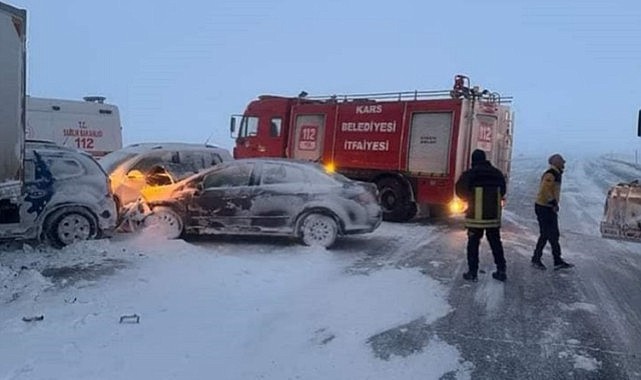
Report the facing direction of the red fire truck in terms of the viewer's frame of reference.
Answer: facing away from the viewer and to the left of the viewer

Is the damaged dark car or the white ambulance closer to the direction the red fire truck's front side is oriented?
the white ambulance

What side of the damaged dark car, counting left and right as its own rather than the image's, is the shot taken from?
left

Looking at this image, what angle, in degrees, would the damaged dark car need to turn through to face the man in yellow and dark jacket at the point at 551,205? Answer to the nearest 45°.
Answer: approximately 180°

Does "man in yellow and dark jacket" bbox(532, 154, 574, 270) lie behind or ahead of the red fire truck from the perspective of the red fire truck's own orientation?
behind

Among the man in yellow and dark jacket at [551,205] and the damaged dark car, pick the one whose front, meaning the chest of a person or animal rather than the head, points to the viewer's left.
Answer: the damaged dark car
